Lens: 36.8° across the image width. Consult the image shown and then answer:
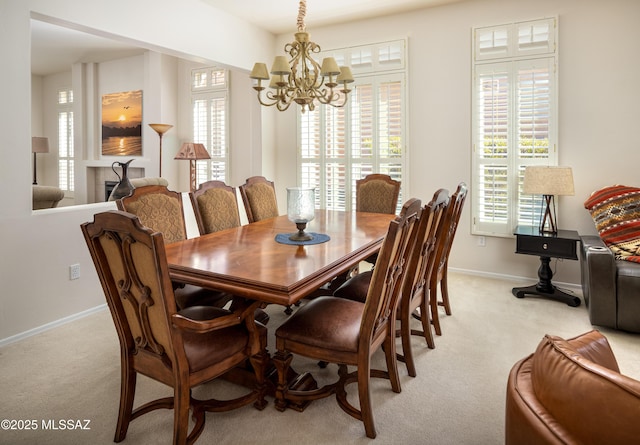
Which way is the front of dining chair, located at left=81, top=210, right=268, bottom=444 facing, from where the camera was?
facing away from the viewer and to the right of the viewer

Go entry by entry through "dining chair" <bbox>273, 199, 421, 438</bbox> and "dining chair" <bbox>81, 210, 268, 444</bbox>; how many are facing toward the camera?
0

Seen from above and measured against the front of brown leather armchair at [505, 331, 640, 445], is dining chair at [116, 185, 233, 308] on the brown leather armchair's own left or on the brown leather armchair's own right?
on the brown leather armchair's own left

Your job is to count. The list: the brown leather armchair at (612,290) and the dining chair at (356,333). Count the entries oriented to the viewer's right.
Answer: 0

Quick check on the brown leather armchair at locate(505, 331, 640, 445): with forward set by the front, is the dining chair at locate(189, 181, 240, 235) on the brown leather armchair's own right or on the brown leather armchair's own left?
on the brown leather armchair's own left

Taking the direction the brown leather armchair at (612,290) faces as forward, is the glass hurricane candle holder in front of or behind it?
in front

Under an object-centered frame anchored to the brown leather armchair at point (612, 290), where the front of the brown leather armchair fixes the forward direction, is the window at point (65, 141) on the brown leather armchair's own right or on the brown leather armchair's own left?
on the brown leather armchair's own right
